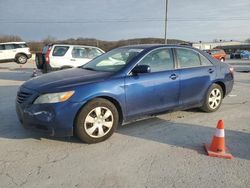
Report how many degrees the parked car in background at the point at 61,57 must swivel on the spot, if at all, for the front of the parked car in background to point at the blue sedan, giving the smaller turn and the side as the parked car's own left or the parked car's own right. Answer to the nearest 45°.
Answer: approximately 135° to the parked car's own right

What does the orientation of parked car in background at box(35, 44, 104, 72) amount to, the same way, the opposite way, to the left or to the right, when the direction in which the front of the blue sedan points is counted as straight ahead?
the opposite way

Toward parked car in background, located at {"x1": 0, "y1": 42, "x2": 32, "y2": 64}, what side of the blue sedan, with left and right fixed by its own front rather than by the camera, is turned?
right

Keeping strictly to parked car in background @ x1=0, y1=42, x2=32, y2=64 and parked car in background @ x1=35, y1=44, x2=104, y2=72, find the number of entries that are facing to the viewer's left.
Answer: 1

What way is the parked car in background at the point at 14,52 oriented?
to the viewer's left

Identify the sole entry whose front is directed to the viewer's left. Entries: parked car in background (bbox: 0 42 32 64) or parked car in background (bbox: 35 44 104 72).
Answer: parked car in background (bbox: 0 42 32 64)

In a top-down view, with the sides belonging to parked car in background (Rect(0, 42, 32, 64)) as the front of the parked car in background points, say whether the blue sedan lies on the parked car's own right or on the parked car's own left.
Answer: on the parked car's own left

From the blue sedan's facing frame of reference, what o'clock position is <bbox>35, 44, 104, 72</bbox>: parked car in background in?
The parked car in background is roughly at 4 o'clock from the blue sedan.

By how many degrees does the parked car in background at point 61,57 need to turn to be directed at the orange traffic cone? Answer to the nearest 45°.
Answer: approximately 135° to its right

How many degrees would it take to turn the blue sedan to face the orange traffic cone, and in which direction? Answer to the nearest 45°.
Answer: approximately 90° to its left

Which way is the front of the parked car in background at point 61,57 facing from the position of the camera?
facing away from the viewer and to the right of the viewer
